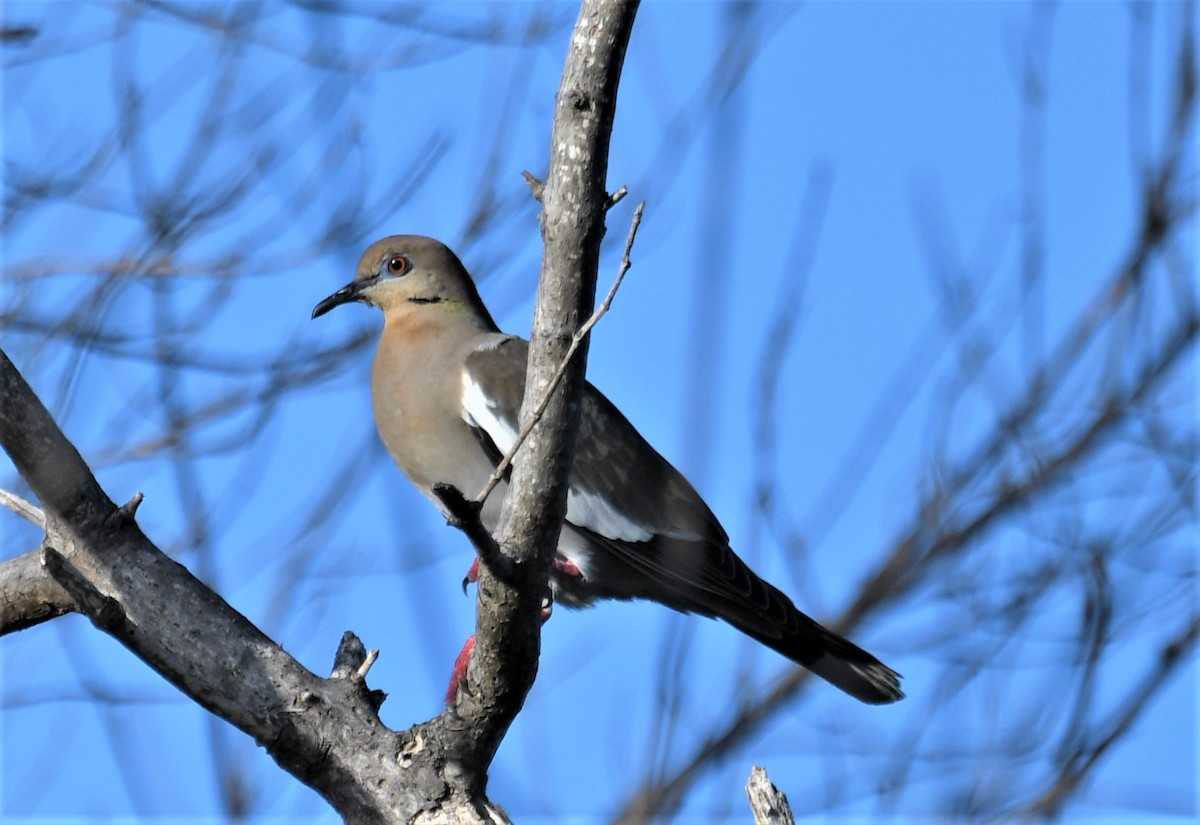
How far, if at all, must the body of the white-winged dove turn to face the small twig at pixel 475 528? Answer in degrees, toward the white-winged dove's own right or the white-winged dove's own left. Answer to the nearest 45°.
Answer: approximately 90° to the white-winged dove's own left

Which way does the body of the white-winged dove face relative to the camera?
to the viewer's left

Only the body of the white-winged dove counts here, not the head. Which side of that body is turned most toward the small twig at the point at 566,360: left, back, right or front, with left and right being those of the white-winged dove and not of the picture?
left

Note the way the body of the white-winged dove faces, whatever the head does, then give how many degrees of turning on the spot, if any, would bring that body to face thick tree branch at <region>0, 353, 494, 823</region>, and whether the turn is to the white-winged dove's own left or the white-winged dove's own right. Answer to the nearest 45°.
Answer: approximately 45° to the white-winged dove's own left
